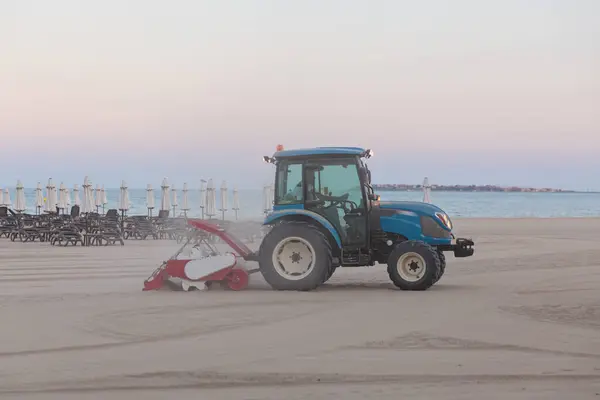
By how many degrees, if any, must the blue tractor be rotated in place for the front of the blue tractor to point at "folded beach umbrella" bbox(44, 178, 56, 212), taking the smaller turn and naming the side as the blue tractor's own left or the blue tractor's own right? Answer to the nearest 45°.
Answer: approximately 135° to the blue tractor's own left

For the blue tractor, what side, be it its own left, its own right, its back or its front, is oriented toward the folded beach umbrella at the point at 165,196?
left

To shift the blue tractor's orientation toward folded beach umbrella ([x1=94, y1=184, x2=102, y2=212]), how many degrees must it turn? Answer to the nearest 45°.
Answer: approximately 135° to its left

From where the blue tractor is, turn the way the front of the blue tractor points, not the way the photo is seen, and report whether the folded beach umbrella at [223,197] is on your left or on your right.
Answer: on your left

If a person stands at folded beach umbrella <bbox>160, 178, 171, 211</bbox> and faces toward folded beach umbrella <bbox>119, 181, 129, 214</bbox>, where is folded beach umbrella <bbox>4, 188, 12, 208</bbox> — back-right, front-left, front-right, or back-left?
front-right

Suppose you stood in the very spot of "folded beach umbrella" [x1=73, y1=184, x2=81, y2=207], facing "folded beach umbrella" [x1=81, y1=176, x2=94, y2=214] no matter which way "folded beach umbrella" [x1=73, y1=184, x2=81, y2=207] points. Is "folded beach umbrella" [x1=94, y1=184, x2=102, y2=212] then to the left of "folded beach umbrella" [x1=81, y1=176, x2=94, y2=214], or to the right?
left

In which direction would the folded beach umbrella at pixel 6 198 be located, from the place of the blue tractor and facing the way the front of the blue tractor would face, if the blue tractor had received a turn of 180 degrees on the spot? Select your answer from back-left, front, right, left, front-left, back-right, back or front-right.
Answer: front-right

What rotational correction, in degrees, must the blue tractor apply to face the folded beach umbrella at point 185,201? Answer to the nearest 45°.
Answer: approximately 90° to its left

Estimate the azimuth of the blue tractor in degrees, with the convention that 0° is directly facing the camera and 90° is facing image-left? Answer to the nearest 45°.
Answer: approximately 270°

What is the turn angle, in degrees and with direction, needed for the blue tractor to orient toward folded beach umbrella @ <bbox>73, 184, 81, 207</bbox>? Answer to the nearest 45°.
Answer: approximately 135° to its left

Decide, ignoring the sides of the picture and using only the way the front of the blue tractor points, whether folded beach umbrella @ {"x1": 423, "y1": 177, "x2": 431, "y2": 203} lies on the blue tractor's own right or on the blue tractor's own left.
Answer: on the blue tractor's own left
